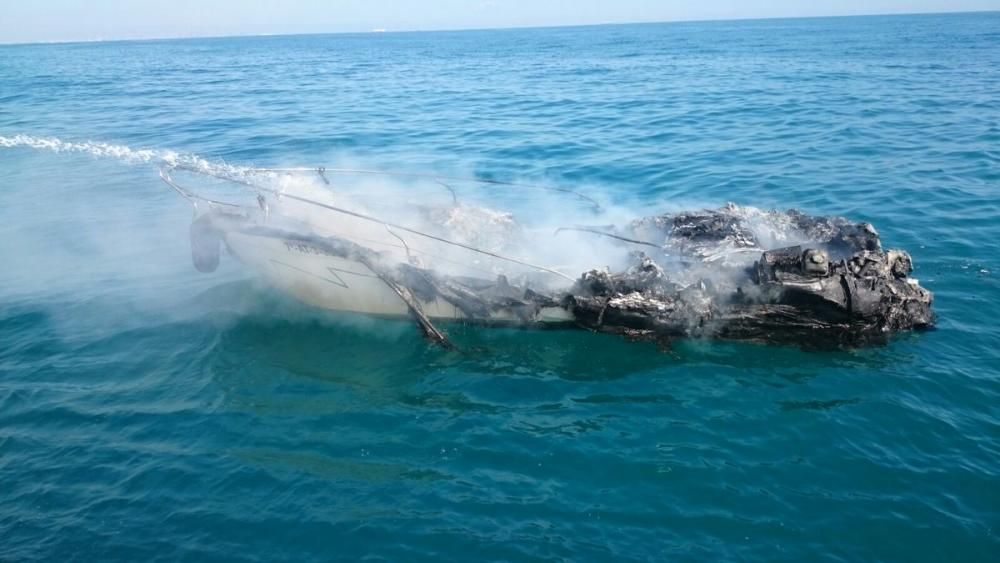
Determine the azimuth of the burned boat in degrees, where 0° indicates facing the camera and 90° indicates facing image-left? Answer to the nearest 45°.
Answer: approximately 90°
